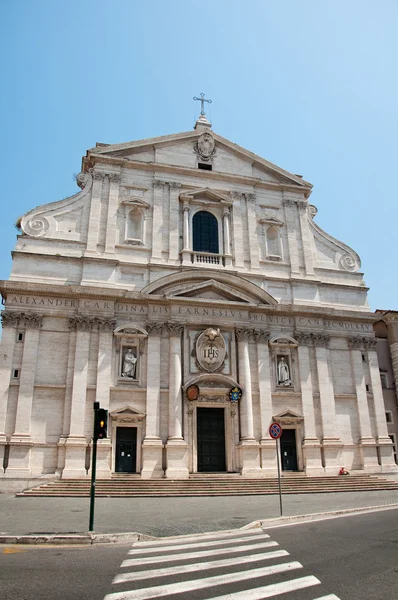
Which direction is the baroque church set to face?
toward the camera
